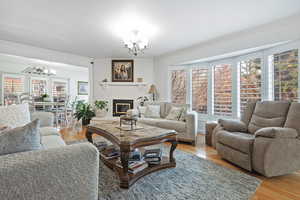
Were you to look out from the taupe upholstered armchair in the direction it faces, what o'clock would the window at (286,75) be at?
The window is roughly at 5 o'clock from the taupe upholstered armchair.

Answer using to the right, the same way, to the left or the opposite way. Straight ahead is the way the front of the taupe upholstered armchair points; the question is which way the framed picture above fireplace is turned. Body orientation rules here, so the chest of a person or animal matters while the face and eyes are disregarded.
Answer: to the left

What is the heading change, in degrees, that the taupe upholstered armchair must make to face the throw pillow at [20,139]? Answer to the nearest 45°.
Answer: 0° — it already faces it

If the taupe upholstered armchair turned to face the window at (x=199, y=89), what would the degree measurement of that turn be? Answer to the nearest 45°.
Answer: approximately 90° to its right

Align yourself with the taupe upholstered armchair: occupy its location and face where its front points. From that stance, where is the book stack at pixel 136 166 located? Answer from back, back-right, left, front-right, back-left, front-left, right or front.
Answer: front

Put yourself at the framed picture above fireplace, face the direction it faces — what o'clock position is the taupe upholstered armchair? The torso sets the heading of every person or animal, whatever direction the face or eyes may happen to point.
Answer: The taupe upholstered armchair is roughly at 11 o'clock from the framed picture above fireplace.

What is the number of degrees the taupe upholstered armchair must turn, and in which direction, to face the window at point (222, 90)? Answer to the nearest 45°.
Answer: approximately 90° to its right

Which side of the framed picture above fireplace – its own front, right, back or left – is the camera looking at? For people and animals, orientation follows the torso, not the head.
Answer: front

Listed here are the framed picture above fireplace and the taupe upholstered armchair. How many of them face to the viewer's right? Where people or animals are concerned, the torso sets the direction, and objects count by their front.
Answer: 0

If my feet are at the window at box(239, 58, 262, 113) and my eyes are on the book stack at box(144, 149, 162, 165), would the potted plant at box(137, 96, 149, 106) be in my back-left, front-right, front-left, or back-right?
front-right

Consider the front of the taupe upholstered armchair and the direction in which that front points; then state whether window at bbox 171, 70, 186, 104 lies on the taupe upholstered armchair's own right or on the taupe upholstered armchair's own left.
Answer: on the taupe upholstered armchair's own right

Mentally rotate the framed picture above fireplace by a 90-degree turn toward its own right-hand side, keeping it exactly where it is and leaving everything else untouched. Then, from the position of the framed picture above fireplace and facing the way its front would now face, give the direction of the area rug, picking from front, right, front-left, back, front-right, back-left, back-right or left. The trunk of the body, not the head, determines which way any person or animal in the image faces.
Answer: left

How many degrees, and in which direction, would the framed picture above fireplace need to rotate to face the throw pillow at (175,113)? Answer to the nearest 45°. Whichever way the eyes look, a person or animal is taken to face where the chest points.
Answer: approximately 45° to its left

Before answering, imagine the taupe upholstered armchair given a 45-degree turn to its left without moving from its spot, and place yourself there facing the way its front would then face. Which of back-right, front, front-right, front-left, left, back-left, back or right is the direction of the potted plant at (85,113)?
right

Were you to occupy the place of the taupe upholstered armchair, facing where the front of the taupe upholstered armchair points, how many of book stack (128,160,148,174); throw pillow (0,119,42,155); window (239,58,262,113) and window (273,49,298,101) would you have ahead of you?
2

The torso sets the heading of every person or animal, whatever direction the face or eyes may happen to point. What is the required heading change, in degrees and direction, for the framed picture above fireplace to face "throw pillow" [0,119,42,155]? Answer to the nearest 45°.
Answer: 0° — it already faces it

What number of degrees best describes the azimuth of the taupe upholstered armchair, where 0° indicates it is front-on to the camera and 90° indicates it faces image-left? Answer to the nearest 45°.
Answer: approximately 45°

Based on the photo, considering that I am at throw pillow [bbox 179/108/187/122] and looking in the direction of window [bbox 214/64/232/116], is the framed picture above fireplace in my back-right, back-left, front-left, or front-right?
back-left
